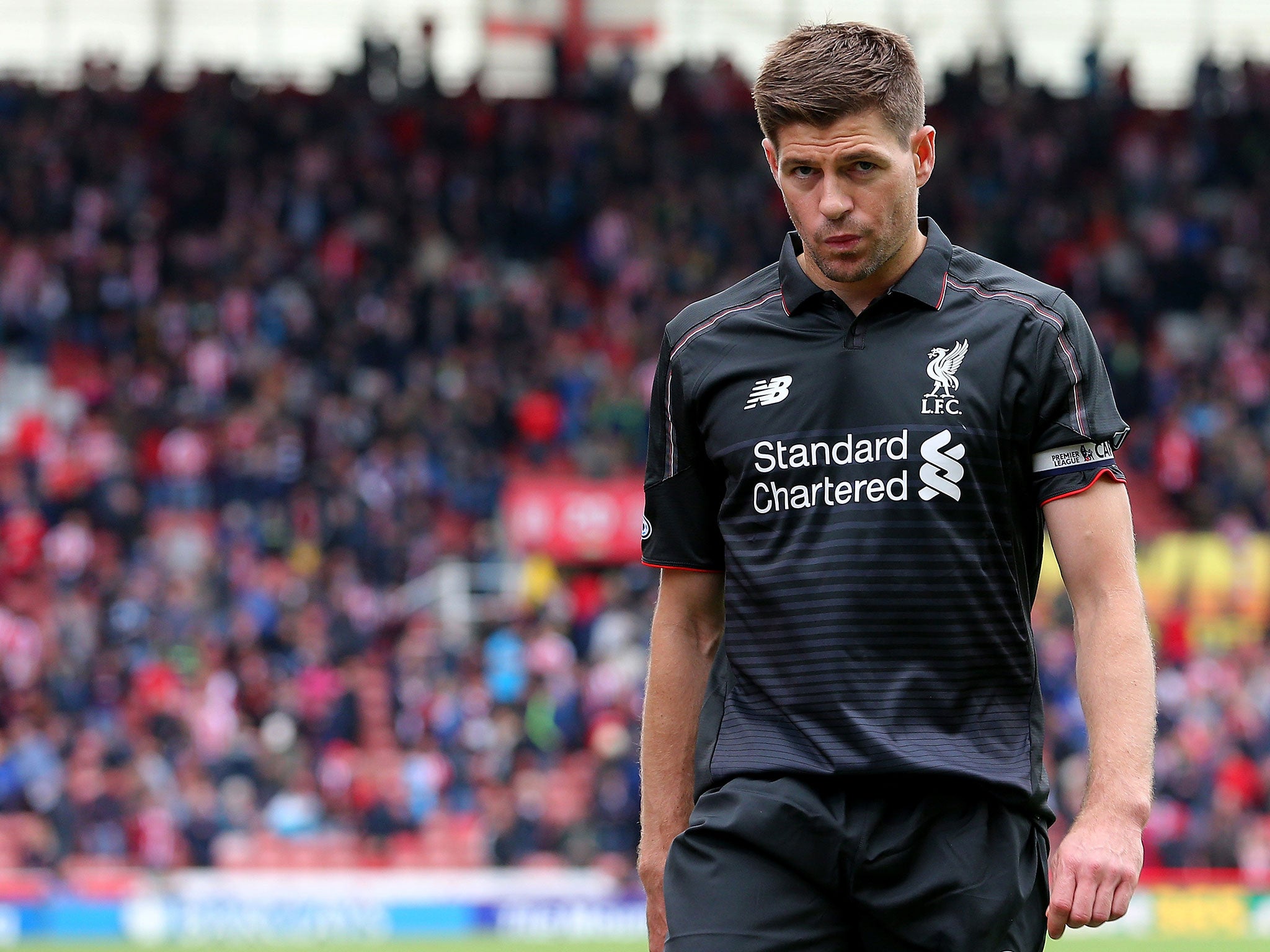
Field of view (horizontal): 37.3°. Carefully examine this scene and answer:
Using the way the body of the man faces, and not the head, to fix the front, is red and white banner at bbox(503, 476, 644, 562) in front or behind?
behind

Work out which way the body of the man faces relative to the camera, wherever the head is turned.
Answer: toward the camera
